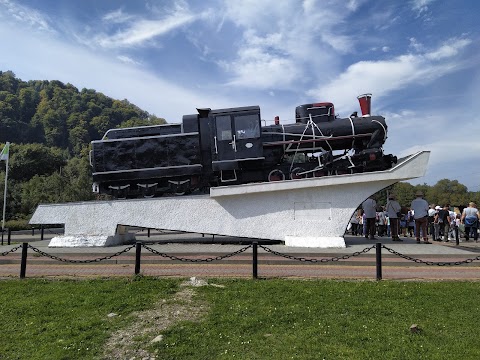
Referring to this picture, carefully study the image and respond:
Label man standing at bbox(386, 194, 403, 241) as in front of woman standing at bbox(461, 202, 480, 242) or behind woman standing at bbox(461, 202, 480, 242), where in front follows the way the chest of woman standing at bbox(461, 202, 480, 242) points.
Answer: behind

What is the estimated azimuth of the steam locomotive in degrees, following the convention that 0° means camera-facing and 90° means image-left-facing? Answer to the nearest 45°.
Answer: approximately 270°

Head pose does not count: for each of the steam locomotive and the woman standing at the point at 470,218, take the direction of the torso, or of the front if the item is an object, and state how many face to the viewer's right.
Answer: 1

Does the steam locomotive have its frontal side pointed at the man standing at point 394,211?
yes
